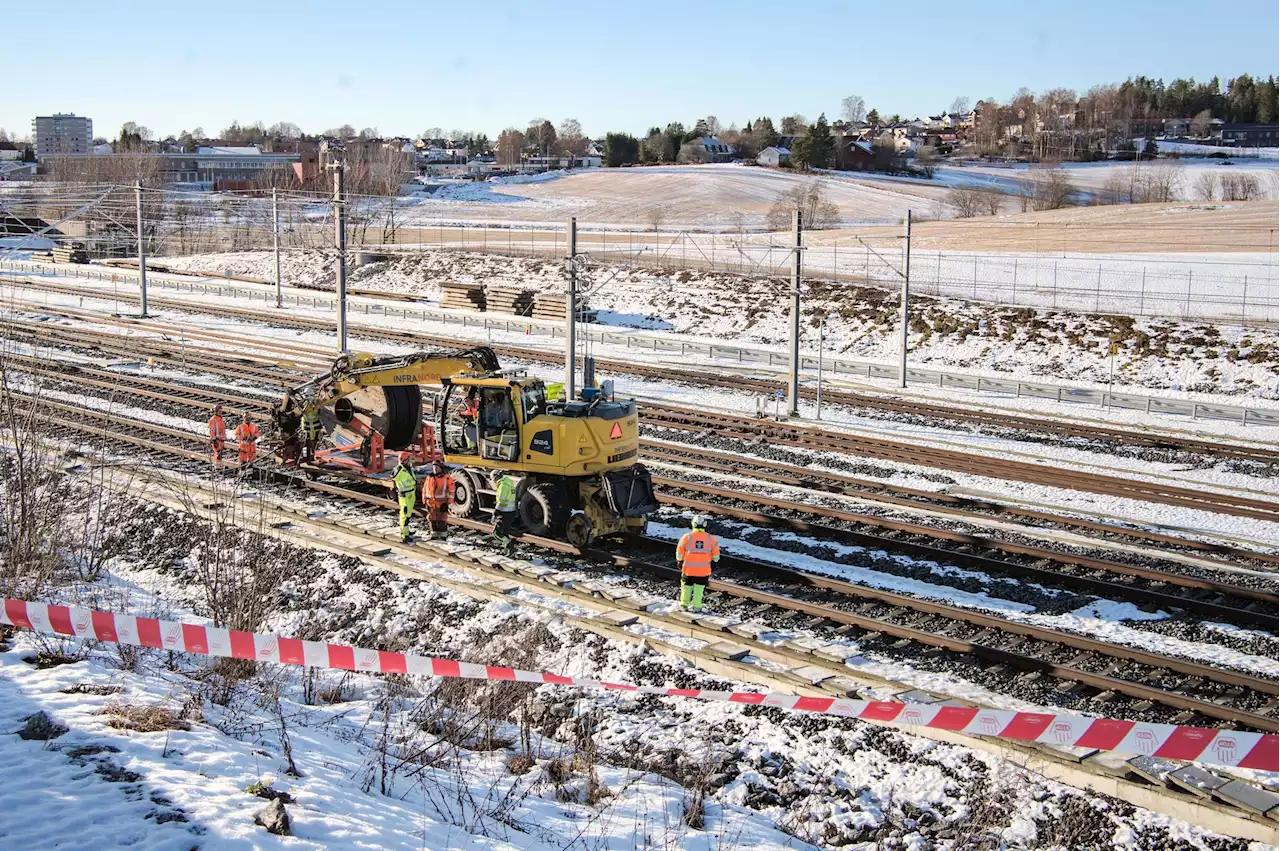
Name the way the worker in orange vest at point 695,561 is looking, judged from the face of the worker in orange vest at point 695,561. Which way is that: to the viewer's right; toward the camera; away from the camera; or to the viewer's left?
away from the camera

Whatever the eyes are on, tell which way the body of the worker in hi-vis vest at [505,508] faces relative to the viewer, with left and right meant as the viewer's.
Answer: facing away from the viewer and to the left of the viewer

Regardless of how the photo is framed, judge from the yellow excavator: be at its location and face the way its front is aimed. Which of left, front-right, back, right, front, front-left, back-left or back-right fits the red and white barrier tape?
back-left

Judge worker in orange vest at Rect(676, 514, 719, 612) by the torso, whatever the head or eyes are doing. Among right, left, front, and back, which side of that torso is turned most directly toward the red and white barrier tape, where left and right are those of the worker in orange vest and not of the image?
back

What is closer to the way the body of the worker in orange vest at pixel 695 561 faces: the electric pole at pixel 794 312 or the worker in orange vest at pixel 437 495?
the electric pole

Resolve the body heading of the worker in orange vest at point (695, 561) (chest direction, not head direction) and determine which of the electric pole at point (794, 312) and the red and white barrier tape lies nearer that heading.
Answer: the electric pole

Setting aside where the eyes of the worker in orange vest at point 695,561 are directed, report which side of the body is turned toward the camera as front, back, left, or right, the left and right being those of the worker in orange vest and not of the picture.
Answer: back

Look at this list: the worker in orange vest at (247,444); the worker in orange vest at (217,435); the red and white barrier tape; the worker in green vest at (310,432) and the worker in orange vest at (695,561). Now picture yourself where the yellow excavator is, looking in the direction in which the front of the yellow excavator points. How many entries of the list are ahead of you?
3
